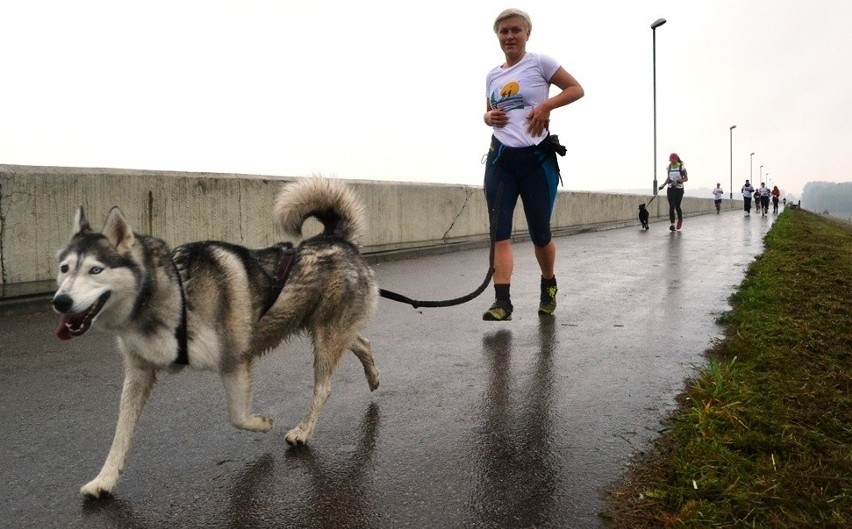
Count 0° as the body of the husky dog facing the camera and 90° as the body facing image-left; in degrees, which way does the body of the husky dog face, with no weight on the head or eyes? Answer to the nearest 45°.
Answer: approximately 45°
